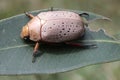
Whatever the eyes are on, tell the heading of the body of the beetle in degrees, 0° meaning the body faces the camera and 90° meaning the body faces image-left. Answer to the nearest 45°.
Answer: approximately 90°
